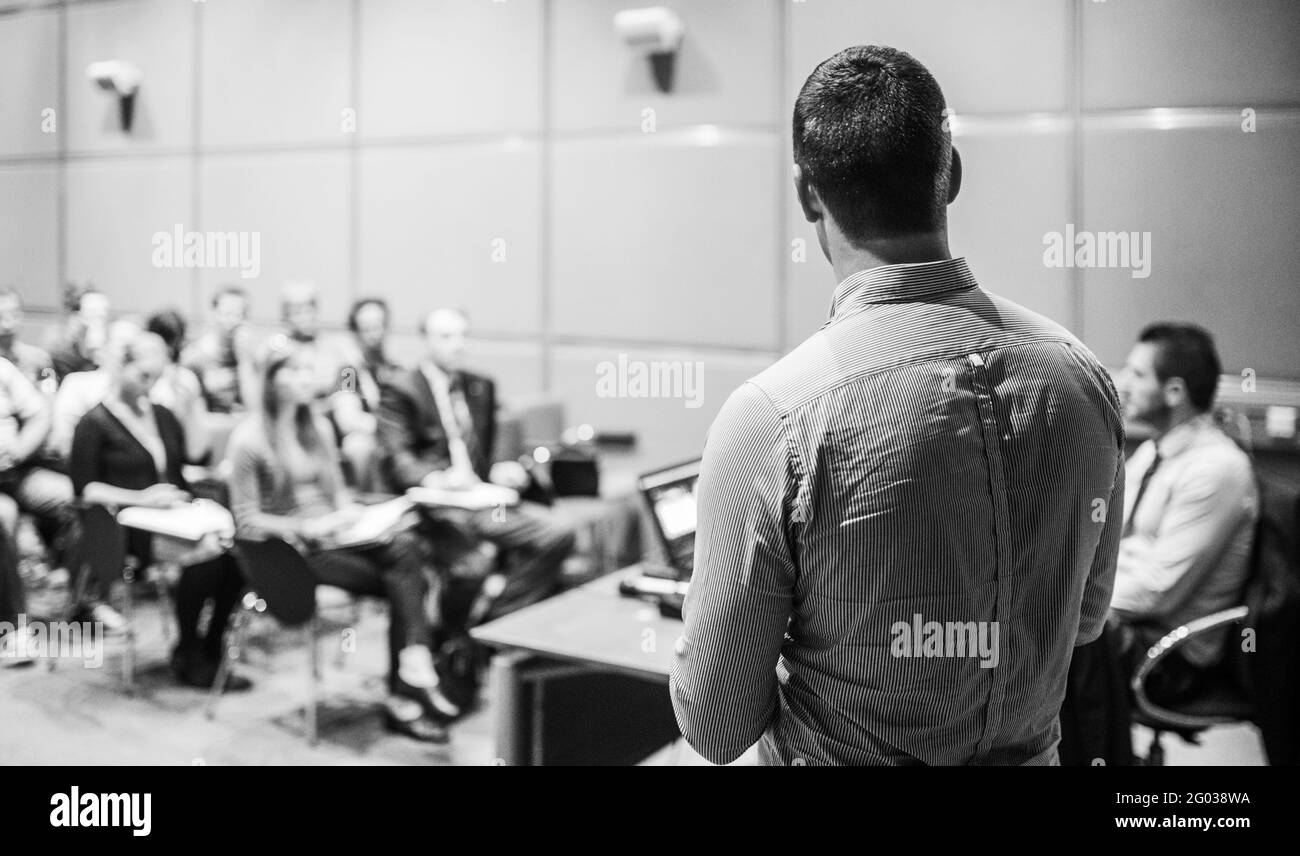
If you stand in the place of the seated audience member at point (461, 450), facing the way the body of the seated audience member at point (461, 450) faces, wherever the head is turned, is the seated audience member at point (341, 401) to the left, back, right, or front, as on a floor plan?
back

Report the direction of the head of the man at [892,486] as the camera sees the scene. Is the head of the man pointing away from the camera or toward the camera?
away from the camera

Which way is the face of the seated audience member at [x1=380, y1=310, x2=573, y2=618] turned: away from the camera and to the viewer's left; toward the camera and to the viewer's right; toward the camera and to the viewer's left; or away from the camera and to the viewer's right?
toward the camera and to the viewer's right

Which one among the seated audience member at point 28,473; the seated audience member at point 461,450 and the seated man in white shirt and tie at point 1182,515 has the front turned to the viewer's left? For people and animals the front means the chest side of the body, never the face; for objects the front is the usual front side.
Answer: the seated man in white shirt and tie at point 1182,515

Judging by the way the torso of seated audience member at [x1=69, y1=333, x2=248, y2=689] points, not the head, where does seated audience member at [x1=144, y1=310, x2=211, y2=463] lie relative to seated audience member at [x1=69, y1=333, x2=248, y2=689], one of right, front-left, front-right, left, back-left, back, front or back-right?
back-left

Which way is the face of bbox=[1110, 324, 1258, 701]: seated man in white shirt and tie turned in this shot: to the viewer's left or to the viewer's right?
to the viewer's left

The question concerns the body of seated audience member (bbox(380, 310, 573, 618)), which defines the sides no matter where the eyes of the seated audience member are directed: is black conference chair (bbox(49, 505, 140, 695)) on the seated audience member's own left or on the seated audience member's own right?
on the seated audience member's own right

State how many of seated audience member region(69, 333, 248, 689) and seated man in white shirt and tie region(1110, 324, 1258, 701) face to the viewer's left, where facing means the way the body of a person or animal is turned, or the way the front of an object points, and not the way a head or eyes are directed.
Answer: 1

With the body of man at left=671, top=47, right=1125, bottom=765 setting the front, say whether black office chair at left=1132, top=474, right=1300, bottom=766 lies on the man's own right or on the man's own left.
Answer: on the man's own right

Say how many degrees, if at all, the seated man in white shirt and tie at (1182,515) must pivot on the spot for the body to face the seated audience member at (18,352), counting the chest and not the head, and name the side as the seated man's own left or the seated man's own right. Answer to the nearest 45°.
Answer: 0° — they already face them

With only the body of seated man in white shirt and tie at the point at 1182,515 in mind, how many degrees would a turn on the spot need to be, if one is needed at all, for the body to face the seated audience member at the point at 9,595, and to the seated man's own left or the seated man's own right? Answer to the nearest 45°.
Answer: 0° — they already face them
